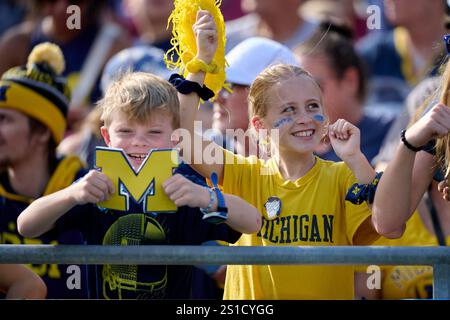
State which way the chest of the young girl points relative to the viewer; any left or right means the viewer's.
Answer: facing the viewer

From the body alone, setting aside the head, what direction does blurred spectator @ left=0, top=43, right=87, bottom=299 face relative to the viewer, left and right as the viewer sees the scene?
facing the viewer and to the left of the viewer

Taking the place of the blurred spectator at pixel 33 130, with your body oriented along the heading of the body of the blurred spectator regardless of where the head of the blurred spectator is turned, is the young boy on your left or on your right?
on your left

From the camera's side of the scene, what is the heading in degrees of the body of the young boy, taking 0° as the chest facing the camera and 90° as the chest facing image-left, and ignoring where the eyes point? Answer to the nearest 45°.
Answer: approximately 0°

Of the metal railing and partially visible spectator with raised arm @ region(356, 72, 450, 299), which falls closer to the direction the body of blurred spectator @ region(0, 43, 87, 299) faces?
the metal railing

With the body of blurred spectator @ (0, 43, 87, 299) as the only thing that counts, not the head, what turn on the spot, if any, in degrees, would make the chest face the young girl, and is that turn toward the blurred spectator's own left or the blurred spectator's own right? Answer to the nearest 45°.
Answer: approximately 90° to the blurred spectator's own left

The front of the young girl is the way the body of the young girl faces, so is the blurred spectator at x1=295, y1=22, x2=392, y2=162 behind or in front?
behind

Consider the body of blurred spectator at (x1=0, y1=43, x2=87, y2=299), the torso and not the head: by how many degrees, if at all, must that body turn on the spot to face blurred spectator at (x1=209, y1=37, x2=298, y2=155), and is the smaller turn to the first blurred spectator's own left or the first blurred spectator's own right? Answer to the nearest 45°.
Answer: approximately 90° to the first blurred spectator's own left

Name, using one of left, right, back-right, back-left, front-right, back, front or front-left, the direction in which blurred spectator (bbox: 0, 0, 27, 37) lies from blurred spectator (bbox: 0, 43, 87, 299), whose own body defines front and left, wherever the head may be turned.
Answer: back-right

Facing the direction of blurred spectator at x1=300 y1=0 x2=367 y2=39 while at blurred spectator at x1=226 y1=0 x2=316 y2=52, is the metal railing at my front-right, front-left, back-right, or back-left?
back-right
